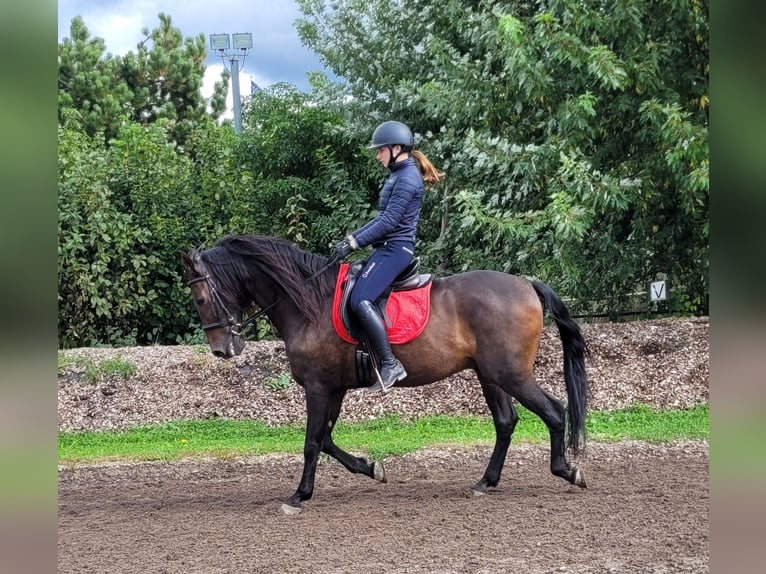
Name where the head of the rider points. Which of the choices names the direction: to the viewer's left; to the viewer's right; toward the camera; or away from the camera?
to the viewer's left

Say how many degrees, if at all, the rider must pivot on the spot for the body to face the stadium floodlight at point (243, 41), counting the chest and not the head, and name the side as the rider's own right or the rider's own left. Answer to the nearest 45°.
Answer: approximately 90° to the rider's own right

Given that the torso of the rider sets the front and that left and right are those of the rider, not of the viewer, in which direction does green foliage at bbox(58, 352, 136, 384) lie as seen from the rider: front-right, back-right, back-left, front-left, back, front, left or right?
front-right

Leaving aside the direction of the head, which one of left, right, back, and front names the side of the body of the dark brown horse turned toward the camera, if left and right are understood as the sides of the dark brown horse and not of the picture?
left

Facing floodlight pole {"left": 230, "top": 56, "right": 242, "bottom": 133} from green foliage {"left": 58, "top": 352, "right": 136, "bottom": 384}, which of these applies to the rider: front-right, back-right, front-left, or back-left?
back-right

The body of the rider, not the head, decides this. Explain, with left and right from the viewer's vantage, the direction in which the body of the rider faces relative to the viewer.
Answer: facing to the left of the viewer

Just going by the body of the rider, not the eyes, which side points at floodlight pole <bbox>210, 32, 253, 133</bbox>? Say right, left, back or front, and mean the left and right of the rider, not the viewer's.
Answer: right

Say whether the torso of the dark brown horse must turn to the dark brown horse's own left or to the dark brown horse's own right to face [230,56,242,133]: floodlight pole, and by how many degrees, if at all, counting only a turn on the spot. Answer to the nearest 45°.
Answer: approximately 90° to the dark brown horse's own right

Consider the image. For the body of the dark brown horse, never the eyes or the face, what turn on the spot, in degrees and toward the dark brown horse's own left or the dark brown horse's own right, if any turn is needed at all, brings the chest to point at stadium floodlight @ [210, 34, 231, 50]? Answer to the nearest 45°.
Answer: approximately 90° to the dark brown horse's own right

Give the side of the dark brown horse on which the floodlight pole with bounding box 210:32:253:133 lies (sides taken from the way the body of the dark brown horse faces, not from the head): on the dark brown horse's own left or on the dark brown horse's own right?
on the dark brown horse's own right

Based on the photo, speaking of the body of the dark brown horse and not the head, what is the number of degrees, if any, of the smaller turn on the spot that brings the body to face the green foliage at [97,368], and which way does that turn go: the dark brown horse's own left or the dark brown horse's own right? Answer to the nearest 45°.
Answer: approximately 45° to the dark brown horse's own right
